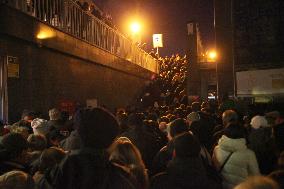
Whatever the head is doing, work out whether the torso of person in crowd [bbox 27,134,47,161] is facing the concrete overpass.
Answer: yes

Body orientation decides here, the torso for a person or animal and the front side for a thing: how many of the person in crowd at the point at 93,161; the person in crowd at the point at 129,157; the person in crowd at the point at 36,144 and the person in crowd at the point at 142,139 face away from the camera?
4

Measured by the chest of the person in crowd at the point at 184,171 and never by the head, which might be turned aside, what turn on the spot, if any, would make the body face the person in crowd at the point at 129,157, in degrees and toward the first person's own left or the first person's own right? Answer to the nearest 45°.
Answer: approximately 90° to the first person's own left

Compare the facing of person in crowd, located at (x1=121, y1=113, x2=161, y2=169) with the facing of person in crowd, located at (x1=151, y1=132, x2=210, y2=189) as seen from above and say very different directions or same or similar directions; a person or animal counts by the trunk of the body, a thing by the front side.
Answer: same or similar directions

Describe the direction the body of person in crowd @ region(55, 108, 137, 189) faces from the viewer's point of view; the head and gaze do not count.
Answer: away from the camera

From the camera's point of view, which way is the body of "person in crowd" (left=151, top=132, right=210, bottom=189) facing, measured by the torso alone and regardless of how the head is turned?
away from the camera

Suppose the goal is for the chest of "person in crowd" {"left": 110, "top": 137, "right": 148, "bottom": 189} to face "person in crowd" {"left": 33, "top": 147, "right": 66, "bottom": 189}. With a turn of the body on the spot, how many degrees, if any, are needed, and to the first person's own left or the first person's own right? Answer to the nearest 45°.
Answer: approximately 90° to the first person's own left

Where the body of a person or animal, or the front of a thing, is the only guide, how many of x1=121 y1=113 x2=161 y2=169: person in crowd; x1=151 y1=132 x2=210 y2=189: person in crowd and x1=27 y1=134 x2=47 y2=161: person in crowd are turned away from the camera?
3

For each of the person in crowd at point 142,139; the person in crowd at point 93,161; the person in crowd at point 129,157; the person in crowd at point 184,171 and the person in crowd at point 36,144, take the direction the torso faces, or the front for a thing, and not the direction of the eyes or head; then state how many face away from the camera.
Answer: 5

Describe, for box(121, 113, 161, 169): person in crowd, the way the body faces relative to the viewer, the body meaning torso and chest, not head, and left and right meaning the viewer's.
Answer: facing away from the viewer

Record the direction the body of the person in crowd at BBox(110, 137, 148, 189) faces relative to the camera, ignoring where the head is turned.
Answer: away from the camera

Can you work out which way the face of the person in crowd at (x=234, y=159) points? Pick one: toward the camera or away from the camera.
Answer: away from the camera

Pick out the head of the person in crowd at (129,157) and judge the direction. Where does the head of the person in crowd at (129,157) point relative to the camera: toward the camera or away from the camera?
away from the camera

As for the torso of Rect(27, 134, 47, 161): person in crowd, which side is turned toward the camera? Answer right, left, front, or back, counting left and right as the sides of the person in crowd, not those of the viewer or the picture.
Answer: back

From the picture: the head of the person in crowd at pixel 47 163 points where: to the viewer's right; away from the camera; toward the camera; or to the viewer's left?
away from the camera

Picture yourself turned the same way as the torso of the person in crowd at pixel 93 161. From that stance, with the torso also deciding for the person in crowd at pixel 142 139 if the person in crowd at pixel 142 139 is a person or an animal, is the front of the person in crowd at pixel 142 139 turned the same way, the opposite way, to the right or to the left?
the same way
